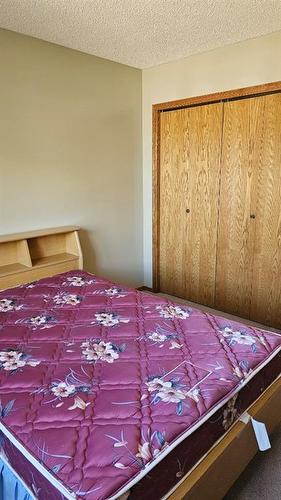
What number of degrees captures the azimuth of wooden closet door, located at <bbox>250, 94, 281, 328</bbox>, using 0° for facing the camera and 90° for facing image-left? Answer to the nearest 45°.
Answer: approximately 45°

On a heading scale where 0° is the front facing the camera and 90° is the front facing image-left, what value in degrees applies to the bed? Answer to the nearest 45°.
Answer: approximately 315°

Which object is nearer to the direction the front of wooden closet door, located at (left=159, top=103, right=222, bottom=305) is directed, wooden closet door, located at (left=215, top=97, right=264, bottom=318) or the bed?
the bed

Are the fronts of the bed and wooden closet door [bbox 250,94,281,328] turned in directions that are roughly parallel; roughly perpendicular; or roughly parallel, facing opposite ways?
roughly perpendicular

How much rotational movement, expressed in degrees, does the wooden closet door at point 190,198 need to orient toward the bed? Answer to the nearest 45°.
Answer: approximately 45° to its left

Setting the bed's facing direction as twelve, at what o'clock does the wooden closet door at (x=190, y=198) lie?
The wooden closet door is roughly at 8 o'clock from the bed.

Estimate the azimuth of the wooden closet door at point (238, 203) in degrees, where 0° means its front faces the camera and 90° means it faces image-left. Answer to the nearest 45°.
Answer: approximately 45°

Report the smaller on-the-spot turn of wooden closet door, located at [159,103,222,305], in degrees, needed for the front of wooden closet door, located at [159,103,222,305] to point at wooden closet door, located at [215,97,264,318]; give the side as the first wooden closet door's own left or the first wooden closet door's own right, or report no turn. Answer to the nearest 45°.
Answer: approximately 90° to the first wooden closet door's own left

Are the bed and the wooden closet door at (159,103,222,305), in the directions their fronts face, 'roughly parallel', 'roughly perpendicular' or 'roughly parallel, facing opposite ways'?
roughly perpendicular

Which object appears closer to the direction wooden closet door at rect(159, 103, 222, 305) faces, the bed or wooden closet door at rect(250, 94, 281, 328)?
the bed

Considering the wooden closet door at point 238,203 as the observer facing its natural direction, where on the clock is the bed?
The bed is roughly at 11 o'clock from the wooden closet door.

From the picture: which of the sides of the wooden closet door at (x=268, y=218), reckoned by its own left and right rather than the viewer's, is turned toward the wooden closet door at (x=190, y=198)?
right
